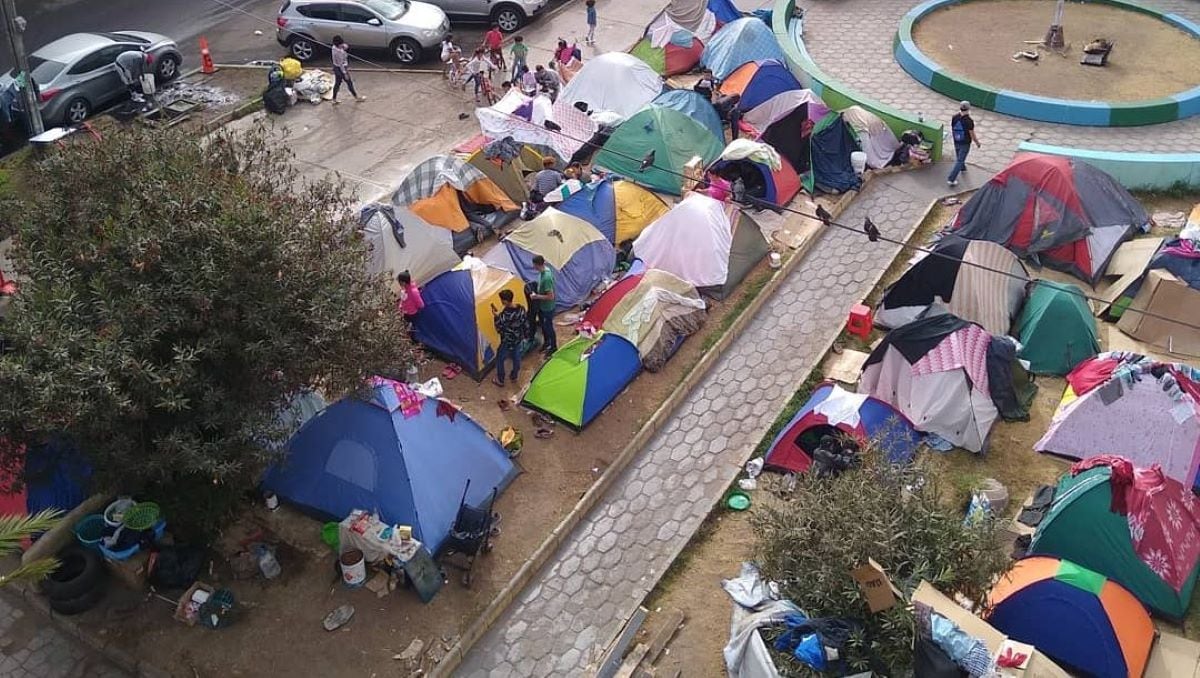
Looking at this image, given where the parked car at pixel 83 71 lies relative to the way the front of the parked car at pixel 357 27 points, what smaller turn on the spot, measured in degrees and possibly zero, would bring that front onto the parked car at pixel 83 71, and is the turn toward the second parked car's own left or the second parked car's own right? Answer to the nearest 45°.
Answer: approximately 180°

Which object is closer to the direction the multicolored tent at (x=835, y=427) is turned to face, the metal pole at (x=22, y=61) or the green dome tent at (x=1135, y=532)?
the metal pole

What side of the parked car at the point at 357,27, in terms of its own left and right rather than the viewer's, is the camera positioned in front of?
right

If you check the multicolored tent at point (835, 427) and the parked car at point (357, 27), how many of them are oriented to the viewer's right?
1

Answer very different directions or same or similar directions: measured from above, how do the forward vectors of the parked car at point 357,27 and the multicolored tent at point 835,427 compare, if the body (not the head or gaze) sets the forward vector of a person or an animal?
very different directions

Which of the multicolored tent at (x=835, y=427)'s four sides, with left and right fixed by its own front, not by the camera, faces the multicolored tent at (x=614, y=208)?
right

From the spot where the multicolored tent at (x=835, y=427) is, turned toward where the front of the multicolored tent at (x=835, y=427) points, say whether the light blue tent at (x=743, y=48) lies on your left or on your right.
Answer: on your right

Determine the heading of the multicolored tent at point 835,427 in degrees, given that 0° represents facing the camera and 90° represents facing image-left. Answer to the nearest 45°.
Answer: approximately 45°

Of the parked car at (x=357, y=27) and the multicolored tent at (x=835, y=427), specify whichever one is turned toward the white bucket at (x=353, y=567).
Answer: the multicolored tent
